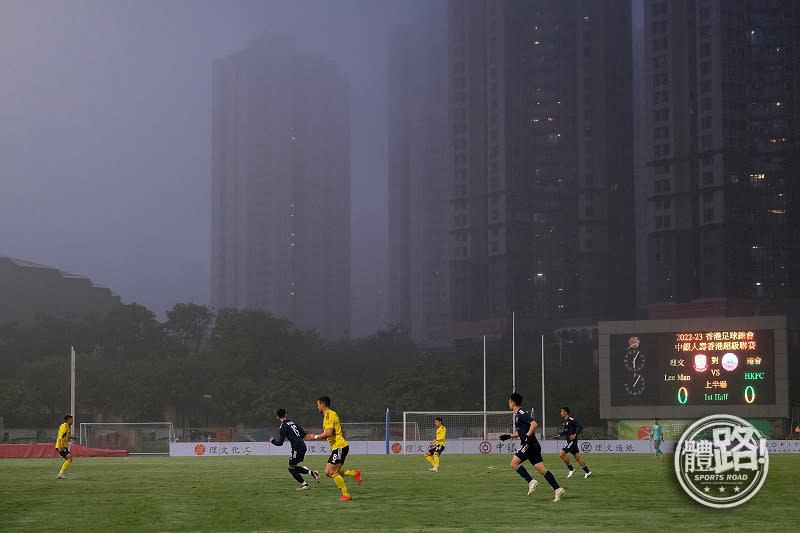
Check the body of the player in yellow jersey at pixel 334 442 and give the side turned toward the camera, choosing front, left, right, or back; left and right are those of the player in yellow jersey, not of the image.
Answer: left

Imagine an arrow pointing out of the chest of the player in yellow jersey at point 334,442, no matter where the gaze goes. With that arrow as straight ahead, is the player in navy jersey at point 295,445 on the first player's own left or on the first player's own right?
on the first player's own right
